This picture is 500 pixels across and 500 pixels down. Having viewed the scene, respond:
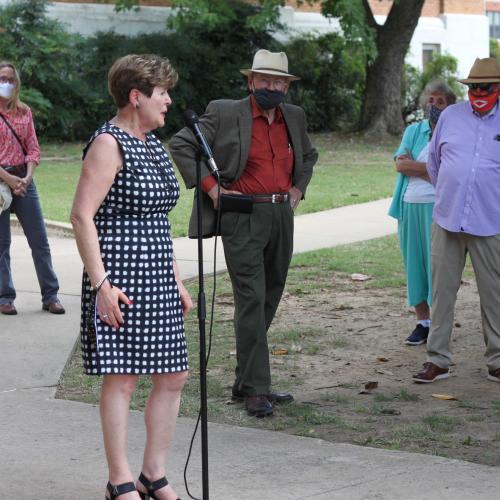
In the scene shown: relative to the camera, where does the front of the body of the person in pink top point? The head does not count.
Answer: toward the camera

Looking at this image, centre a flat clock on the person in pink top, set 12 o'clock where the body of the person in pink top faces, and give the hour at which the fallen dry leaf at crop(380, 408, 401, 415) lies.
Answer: The fallen dry leaf is roughly at 11 o'clock from the person in pink top.

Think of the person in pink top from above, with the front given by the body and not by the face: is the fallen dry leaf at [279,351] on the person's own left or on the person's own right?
on the person's own left

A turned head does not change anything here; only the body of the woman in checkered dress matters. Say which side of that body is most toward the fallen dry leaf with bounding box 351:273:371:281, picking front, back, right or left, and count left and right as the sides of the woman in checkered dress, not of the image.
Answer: left

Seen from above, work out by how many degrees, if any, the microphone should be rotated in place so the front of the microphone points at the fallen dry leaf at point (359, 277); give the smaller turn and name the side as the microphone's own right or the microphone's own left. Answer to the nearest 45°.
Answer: approximately 90° to the microphone's own right

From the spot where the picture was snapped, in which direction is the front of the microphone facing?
facing to the left of the viewer

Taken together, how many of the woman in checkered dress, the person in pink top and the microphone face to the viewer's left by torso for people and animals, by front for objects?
1

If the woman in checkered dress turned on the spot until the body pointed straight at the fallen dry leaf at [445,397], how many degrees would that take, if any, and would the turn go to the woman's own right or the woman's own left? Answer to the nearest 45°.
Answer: approximately 90° to the woman's own left

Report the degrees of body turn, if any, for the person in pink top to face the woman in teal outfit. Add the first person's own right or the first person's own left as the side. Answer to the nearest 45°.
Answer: approximately 45° to the first person's own left

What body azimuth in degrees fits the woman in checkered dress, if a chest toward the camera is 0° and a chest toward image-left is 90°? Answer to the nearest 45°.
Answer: approximately 315°

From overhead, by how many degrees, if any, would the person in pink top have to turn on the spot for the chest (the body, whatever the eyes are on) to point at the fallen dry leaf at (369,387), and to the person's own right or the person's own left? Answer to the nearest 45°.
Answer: approximately 45° to the person's own left

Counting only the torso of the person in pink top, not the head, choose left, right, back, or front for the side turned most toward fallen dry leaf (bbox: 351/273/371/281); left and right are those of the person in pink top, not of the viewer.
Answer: left

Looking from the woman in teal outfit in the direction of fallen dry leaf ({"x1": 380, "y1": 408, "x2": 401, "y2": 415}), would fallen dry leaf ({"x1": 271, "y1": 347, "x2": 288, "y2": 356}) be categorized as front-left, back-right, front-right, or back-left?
front-right

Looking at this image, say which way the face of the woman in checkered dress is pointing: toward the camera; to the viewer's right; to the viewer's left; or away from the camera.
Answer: to the viewer's right

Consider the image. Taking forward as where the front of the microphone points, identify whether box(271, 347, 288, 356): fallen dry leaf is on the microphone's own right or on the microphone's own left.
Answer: on the microphone's own right
